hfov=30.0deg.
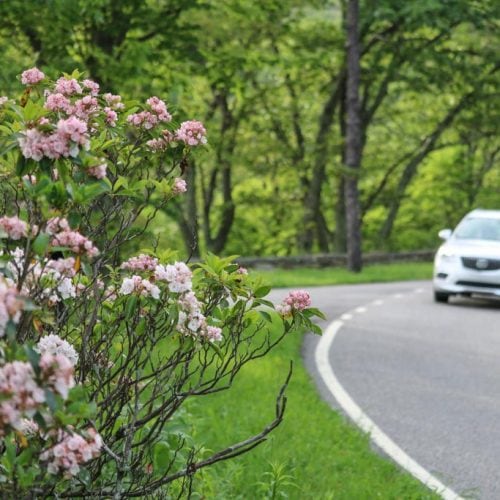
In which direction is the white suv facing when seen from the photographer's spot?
facing the viewer and to the left of the viewer

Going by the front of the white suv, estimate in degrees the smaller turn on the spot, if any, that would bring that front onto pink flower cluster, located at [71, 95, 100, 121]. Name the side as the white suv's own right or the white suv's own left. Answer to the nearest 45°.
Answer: approximately 45° to the white suv's own left

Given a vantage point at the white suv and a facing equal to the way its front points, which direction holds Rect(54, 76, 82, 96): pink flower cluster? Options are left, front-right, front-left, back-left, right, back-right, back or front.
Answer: front-left

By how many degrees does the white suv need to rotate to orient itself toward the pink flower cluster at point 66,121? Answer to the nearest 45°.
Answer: approximately 45° to its left
